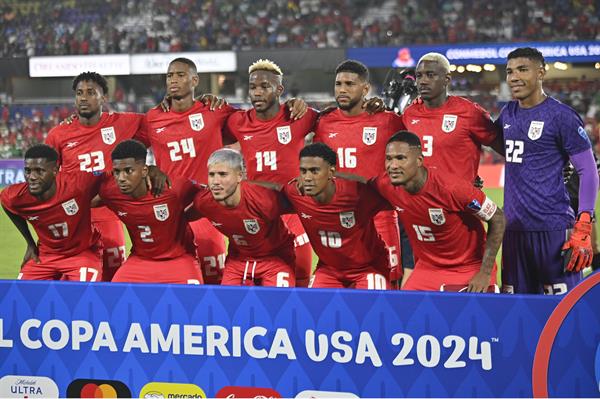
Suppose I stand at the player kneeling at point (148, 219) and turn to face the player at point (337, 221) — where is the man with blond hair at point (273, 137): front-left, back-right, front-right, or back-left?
front-left

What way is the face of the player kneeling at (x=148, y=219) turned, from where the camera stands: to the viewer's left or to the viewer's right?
to the viewer's left

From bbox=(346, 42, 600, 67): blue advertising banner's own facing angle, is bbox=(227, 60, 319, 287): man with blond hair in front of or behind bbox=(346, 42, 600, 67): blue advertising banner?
in front

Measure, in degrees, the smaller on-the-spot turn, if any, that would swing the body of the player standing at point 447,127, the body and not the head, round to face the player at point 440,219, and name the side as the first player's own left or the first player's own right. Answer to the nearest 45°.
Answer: approximately 45° to the first player's own left

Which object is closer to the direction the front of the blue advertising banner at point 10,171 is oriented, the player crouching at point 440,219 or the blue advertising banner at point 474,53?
the player crouching

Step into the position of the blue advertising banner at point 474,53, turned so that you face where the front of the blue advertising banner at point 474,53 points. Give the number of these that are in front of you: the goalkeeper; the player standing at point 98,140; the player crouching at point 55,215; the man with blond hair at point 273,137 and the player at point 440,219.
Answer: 5

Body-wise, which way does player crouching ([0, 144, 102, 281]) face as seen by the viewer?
toward the camera

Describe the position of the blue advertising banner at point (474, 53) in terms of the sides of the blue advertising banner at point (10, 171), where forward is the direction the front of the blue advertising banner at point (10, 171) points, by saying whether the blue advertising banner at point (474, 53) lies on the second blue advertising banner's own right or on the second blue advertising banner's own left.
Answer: on the second blue advertising banner's own left

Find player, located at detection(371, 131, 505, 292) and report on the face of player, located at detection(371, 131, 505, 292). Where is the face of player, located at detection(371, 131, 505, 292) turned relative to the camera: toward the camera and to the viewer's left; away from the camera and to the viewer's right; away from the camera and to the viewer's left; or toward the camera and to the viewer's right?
toward the camera and to the viewer's left

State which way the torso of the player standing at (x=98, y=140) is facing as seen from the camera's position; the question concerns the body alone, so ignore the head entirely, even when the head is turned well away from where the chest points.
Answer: toward the camera

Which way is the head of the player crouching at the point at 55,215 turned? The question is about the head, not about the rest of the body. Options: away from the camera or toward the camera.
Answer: toward the camera

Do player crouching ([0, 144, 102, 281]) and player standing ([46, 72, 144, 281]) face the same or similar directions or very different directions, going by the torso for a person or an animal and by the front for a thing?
same or similar directions

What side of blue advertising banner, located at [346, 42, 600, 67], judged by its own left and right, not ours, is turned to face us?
front

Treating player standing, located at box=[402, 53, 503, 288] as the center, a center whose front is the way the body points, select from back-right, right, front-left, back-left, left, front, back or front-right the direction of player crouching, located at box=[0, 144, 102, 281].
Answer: front-right
